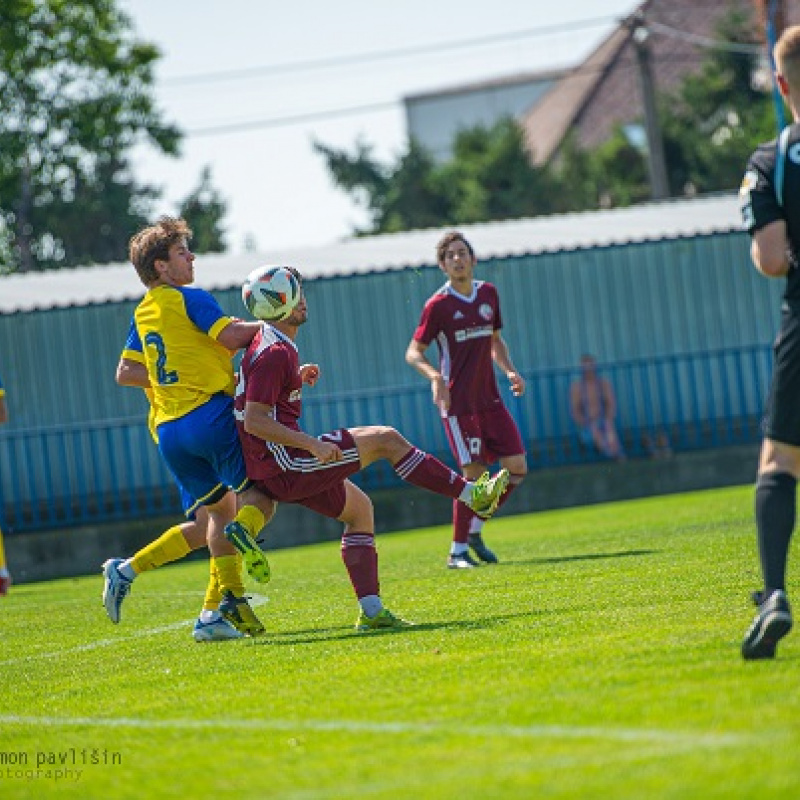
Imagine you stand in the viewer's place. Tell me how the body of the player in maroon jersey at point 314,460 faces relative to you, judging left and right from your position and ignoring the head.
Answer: facing to the right of the viewer

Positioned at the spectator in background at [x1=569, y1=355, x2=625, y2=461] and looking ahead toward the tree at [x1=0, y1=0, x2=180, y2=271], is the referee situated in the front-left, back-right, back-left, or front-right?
back-left

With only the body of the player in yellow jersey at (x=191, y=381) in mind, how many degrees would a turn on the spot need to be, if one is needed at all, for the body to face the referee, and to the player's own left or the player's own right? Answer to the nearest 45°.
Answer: approximately 90° to the player's own right

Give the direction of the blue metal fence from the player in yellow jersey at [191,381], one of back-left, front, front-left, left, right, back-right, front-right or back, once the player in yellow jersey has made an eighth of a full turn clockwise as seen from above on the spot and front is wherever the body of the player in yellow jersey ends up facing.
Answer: left

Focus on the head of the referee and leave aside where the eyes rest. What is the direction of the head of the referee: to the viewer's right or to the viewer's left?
to the viewer's left

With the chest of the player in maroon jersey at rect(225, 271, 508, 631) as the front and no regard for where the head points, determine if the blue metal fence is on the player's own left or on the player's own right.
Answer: on the player's own left

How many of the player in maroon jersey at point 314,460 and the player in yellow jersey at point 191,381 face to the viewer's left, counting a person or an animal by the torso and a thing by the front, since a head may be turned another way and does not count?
0

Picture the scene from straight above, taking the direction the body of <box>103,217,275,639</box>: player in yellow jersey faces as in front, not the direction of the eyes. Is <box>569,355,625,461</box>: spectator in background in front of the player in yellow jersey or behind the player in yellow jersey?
in front

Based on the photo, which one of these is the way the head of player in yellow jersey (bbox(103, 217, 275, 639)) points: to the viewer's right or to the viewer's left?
to the viewer's right
